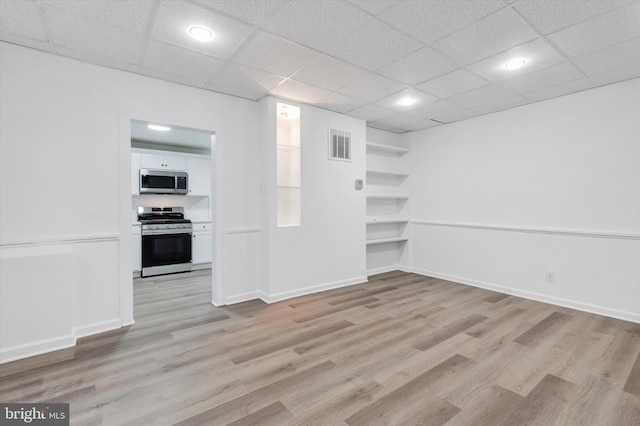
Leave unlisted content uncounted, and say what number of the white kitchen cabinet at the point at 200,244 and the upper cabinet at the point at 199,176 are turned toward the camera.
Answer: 2

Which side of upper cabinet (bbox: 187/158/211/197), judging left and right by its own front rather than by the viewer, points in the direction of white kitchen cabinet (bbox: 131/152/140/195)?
right

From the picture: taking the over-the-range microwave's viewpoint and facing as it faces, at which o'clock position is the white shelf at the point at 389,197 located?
The white shelf is roughly at 10 o'clock from the over-the-range microwave.
